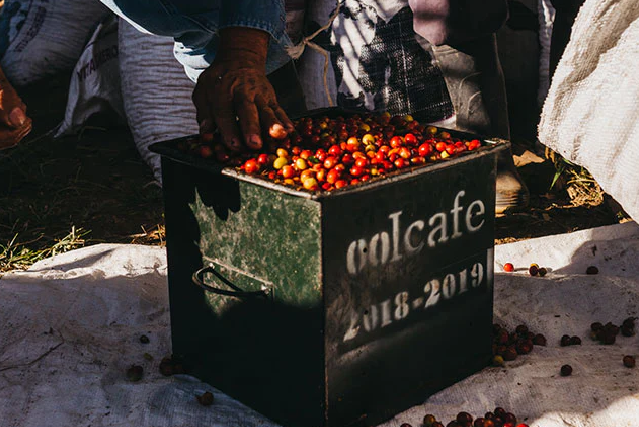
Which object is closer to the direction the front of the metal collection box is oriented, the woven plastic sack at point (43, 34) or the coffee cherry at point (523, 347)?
the coffee cherry

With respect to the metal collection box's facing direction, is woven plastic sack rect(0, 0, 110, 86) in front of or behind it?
behind

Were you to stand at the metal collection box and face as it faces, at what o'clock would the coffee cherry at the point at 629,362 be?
The coffee cherry is roughly at 10 o'clock from the metal collection box.

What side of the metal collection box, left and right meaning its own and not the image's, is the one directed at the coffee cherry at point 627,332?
left

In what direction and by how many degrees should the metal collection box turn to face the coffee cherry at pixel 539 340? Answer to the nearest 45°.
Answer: approximately 90° to its left

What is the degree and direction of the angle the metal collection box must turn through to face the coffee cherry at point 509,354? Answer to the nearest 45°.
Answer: approximately 90° to its left

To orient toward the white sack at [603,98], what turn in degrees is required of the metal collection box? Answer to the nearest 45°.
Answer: approximately 45° to its left

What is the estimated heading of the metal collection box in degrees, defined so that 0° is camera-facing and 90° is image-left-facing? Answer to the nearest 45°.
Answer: approximately 315°

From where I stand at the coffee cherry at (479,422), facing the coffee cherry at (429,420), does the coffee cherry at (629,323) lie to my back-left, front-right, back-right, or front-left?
back-right

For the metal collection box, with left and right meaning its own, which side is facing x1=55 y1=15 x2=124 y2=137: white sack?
back

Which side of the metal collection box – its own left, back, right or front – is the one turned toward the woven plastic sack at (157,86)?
back
